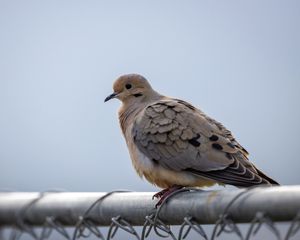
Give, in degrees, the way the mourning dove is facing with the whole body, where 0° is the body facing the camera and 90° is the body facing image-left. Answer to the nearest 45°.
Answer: approximately 90°
